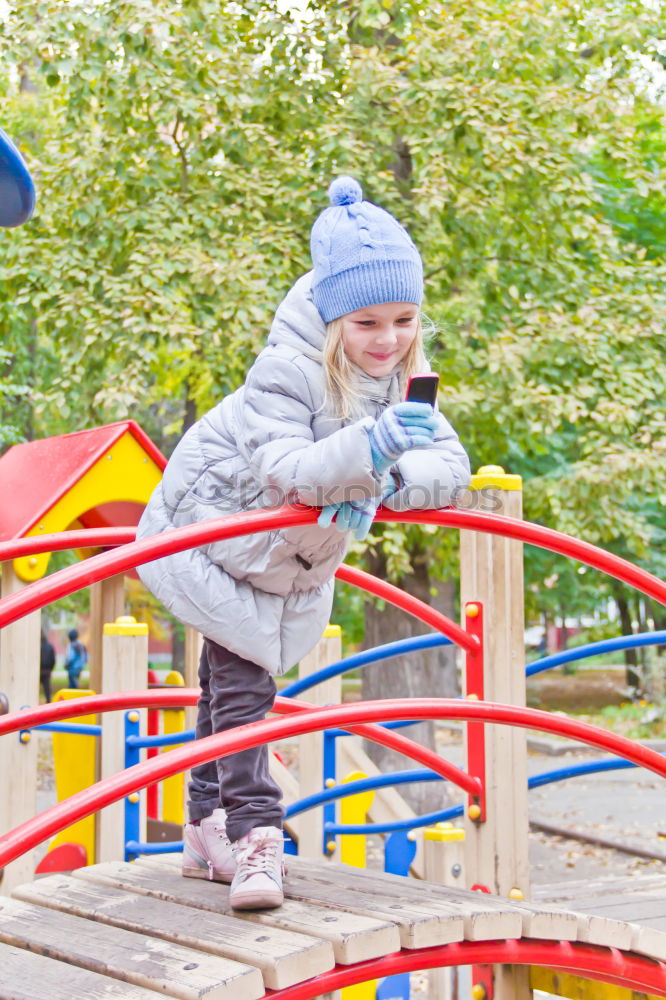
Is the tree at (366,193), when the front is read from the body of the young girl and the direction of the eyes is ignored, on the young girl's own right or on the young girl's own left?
on the young girl's own left

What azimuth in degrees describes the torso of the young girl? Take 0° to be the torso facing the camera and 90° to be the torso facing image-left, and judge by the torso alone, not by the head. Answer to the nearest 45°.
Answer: approximately 315°

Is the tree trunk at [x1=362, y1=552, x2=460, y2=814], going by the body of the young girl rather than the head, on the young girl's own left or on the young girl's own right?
on the young girl's own left
